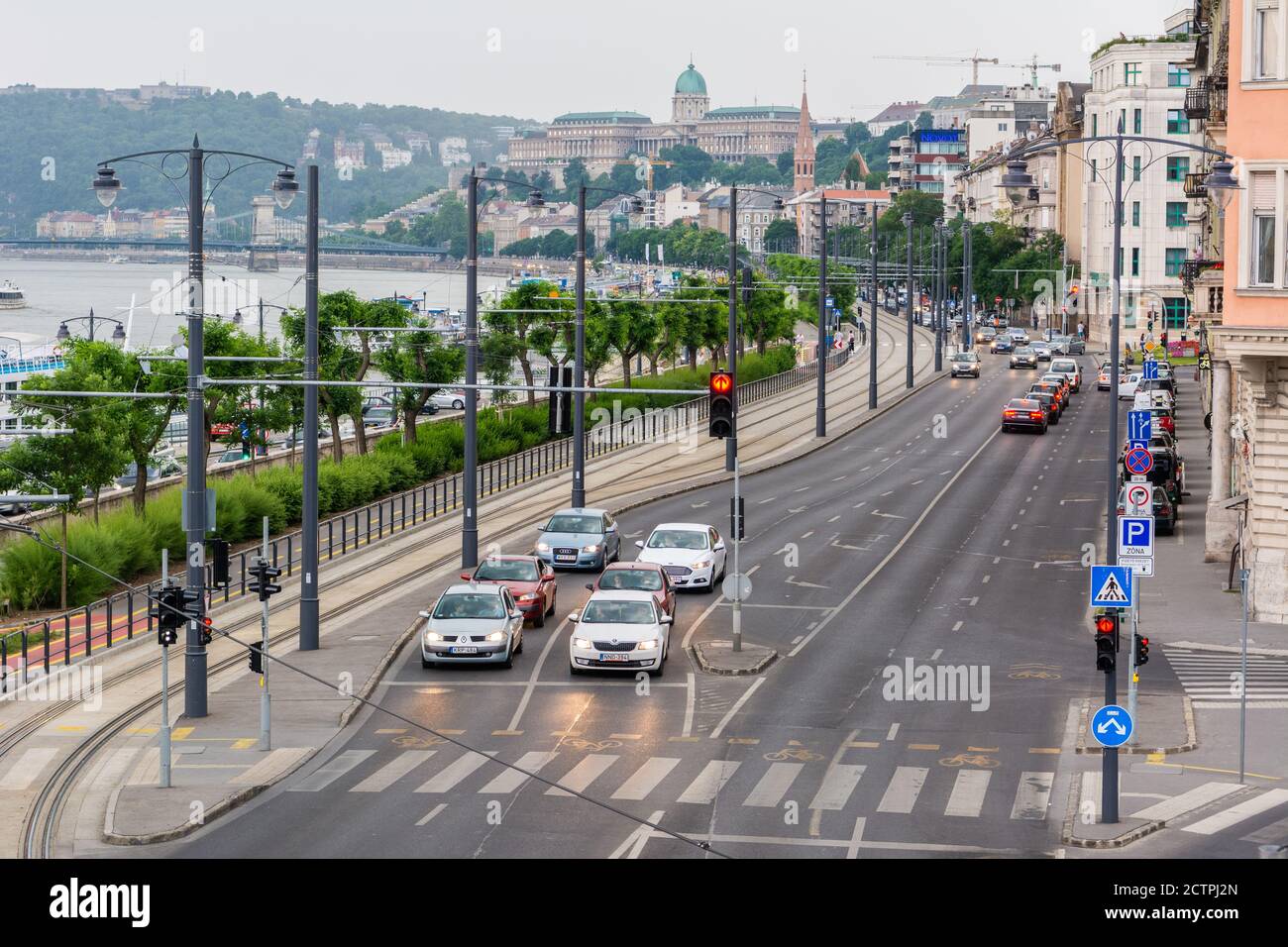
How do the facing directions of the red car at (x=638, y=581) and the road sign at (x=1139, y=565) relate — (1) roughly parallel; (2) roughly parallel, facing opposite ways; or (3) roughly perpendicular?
roughly parallel

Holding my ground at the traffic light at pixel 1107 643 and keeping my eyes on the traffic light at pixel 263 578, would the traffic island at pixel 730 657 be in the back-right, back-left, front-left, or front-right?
front-right

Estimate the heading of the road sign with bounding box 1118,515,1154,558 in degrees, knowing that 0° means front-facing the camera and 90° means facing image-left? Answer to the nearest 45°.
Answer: approximately 0°

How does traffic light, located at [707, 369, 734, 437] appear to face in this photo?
toward the camera

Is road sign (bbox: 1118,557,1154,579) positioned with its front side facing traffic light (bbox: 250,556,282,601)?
no

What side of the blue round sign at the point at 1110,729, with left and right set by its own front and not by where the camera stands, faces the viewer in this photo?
front

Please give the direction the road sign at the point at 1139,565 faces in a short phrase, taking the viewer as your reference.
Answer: facing the viewer

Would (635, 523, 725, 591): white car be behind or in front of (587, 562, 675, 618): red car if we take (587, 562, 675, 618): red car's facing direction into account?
behind

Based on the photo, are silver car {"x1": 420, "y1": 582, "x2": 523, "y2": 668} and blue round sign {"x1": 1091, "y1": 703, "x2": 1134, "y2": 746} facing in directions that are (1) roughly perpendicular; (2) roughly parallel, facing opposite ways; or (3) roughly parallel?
roughly parallel

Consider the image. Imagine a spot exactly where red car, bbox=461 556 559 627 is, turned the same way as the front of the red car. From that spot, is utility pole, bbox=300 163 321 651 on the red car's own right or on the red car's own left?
on the red car's own right

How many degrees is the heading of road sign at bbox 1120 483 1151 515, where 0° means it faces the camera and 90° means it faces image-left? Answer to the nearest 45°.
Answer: approximately 0°
